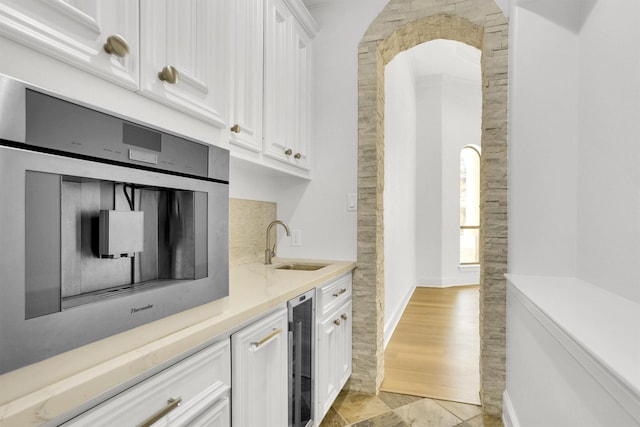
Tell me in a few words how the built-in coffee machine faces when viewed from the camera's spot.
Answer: facing the viewer and to the right of the viewer

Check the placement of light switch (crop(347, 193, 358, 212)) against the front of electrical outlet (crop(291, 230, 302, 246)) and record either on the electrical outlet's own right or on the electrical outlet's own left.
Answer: on the electrical outlet's own left

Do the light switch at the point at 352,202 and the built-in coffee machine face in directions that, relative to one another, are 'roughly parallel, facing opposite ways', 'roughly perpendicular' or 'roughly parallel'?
roughly perpendicular

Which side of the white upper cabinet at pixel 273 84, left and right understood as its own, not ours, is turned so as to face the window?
left

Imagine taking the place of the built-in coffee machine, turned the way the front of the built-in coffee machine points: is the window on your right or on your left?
on your left

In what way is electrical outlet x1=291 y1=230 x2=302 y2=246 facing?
toward the camera

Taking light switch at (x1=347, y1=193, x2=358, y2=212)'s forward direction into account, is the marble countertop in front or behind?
in front

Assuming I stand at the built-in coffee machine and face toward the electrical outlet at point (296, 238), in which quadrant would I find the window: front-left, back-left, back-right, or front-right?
front-right

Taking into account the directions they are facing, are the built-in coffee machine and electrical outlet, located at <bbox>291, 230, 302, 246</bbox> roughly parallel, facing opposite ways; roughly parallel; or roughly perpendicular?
roughly perpendicular

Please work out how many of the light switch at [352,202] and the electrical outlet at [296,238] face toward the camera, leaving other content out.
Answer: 2

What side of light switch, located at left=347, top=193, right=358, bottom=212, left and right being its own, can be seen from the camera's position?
front
